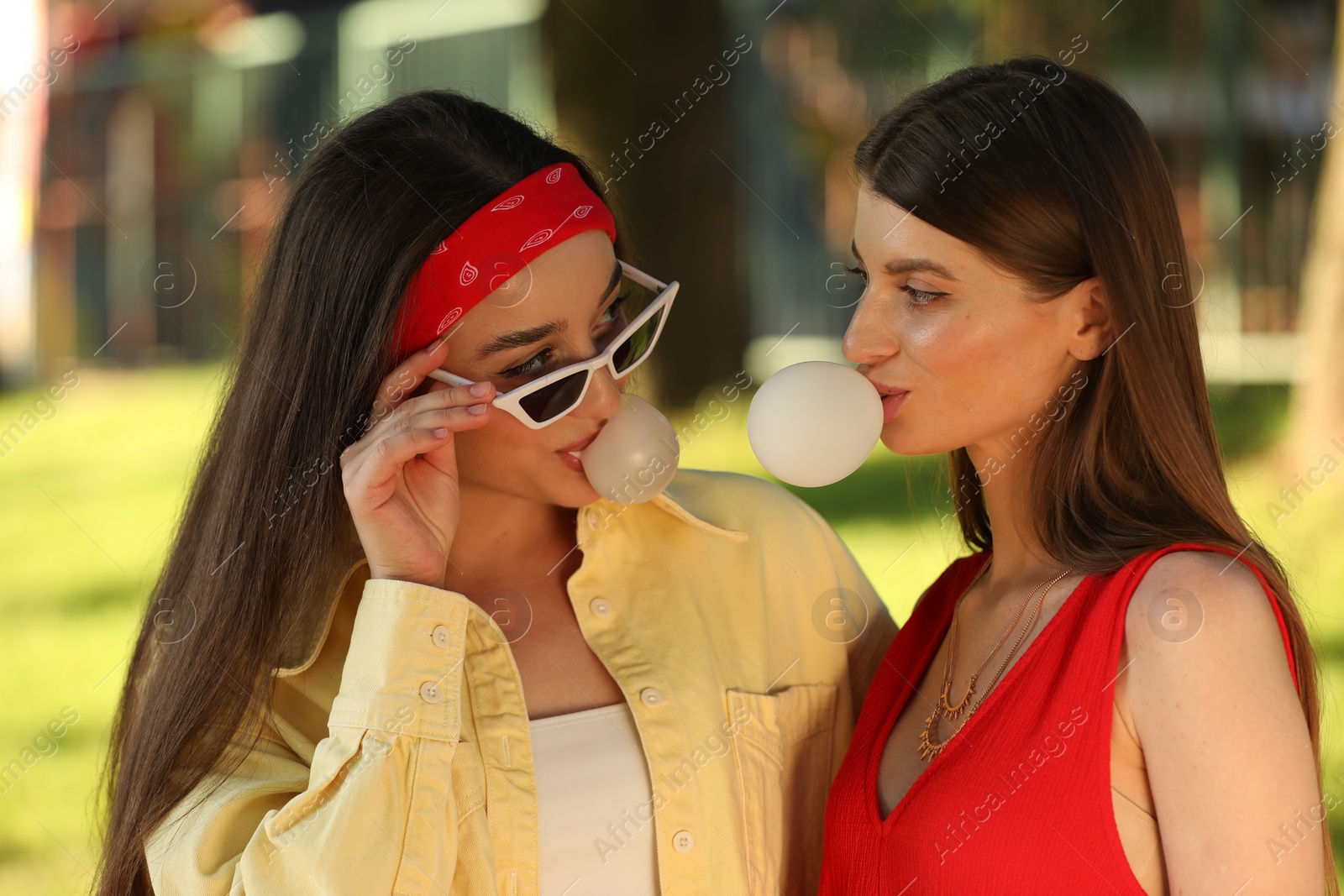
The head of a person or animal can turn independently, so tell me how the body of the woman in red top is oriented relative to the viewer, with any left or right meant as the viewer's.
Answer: facing the viewer and to the left of the viewer

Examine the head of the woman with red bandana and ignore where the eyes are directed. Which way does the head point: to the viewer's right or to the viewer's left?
to the viewer's right

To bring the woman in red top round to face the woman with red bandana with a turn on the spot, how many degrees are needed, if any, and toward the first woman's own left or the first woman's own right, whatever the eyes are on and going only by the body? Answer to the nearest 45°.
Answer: approximately 45° to the first woman's own right

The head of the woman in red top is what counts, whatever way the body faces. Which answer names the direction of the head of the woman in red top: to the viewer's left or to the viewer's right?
to the viewer's left
